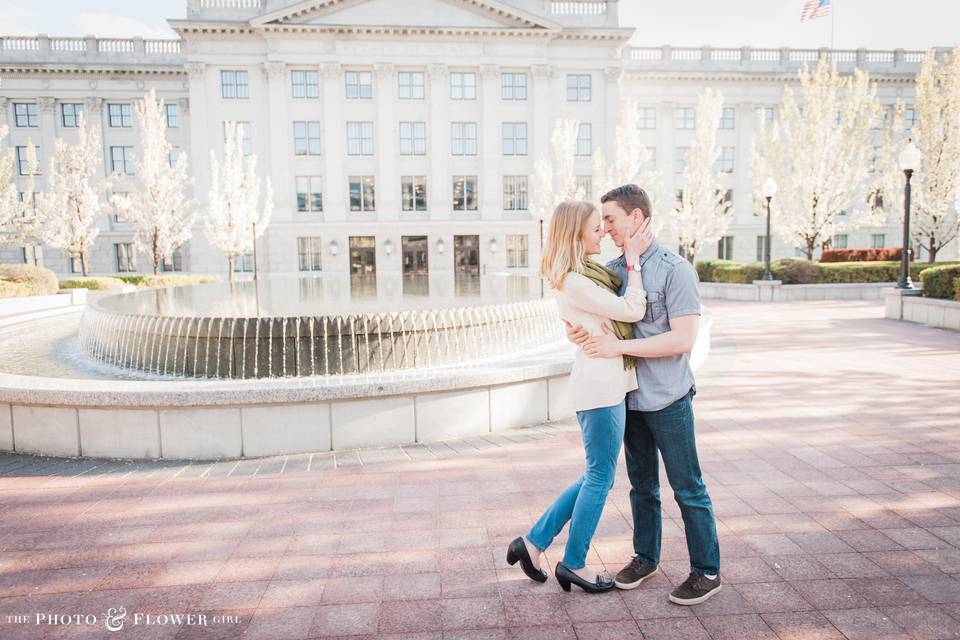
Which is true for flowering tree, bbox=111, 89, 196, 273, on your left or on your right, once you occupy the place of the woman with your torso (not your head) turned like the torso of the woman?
on your left

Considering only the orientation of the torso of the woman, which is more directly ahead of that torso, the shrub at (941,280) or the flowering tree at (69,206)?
the shrub

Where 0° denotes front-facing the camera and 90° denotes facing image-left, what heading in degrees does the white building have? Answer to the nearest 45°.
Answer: approximately 0°

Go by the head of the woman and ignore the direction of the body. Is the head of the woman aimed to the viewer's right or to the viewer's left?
to the viewer's right

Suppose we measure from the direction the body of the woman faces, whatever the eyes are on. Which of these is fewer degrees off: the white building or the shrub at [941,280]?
the shrub

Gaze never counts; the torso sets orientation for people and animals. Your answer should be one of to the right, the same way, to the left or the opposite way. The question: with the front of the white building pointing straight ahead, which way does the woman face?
to the left

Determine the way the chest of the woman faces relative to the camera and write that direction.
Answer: to the viewer's right

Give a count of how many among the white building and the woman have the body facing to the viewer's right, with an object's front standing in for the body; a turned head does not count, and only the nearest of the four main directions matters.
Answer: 1
